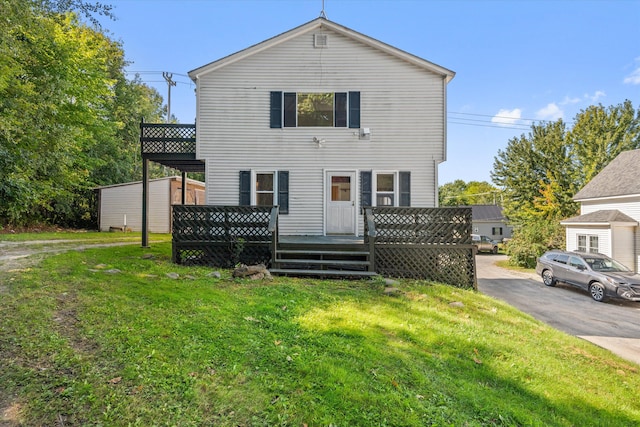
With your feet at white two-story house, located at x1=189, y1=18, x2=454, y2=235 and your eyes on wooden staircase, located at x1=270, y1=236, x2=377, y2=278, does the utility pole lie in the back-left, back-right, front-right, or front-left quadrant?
back-right

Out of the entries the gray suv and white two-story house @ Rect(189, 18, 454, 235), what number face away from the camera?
0

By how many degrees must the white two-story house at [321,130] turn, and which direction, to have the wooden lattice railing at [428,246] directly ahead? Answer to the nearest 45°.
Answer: approximately 45° to its left

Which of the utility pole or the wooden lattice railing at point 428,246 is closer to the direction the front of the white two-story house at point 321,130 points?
the wooden lattice railing

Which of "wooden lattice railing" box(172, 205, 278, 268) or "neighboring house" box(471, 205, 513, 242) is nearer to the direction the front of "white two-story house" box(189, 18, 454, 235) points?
the wooden lattice railing

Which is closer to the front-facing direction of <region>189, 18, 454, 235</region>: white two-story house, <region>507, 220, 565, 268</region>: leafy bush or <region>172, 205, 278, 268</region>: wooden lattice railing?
the wooden lattice railing

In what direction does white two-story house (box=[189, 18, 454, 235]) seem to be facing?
toward the camera

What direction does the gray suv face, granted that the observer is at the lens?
facing the viewer and to the right of the viewer

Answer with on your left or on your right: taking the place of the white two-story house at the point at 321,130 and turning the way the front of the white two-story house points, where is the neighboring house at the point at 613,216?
on your left

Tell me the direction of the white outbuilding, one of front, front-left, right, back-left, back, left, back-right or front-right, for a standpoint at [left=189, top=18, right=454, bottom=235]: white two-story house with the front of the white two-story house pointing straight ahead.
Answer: back-right
